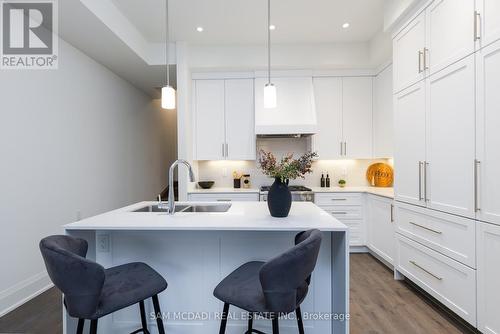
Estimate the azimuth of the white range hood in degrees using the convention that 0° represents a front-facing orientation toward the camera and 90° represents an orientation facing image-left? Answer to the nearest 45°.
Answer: approximately 0°

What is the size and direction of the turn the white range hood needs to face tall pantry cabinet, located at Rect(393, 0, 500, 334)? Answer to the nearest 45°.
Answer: approximately 45° to its left

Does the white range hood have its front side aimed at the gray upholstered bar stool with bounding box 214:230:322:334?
yes

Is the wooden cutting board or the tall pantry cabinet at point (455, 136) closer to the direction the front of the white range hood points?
the tall pantry cabinet

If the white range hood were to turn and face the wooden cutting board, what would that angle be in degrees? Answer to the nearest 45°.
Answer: approximately 90° to its left

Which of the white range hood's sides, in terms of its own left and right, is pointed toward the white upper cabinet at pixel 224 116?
right

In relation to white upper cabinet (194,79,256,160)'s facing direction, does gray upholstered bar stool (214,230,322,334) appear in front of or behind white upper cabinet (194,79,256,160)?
in front

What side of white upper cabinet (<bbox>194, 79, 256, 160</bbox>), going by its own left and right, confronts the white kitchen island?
front

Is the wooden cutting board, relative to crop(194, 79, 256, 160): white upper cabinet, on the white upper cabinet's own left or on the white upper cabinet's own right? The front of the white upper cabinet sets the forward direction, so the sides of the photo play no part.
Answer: on the white upper cabinet's own left

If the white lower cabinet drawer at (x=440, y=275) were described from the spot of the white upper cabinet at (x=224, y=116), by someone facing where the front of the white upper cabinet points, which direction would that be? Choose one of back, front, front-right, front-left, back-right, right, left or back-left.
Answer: front-left

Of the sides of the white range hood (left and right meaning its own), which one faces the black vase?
front

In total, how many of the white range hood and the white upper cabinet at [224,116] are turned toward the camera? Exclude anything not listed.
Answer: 2
